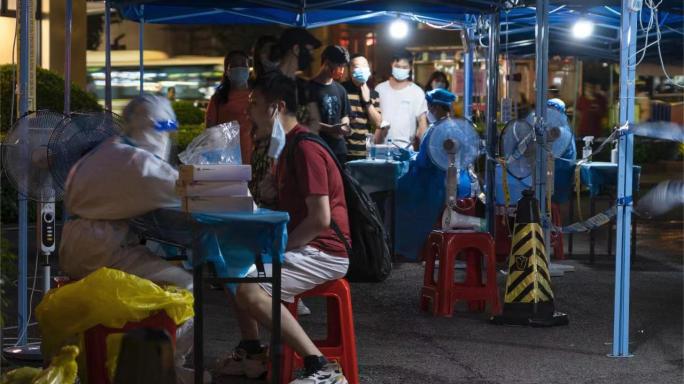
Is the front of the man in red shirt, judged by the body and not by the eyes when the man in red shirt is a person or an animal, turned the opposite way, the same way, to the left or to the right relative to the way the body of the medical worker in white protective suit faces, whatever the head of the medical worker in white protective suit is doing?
the opposite way

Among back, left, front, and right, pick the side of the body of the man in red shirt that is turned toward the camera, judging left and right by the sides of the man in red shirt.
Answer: left

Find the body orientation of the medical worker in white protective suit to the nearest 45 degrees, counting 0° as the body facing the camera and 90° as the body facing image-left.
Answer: approximately 270°

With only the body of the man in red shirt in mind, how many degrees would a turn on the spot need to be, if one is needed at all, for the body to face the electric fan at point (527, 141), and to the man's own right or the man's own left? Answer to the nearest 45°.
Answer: approximately 135° to the man's own right

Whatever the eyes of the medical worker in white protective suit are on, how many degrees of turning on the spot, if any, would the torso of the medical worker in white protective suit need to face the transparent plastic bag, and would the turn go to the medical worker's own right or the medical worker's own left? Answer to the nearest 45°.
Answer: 0° — they already face it

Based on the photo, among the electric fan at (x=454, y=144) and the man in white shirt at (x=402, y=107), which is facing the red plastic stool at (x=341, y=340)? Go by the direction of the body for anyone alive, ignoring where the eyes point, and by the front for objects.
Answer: the man in white shirt

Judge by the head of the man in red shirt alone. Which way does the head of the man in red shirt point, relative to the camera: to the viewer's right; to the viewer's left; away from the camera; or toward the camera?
to the viewer's left

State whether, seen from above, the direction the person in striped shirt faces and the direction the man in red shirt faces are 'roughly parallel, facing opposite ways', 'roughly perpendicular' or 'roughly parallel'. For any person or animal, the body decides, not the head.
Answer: roughly perpendicular

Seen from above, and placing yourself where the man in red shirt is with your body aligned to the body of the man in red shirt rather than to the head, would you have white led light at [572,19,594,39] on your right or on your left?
on your right

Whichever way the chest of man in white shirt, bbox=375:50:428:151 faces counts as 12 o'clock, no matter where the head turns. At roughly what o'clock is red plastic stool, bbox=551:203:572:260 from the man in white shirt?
The red plastic stool is roughly at 10 o'clock from the man in white shirt.

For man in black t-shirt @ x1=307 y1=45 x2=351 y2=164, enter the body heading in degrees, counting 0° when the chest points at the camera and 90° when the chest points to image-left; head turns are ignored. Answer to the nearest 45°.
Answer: approximately 315°

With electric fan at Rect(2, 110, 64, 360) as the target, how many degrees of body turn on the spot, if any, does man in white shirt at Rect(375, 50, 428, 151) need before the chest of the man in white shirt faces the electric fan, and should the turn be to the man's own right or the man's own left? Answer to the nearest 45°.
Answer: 0° — they already face it

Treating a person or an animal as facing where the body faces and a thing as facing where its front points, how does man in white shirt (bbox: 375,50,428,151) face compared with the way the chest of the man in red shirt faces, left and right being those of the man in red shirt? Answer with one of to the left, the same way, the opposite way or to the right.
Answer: to the left

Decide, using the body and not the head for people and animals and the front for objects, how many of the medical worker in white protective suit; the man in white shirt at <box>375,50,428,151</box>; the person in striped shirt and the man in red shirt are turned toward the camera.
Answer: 2
